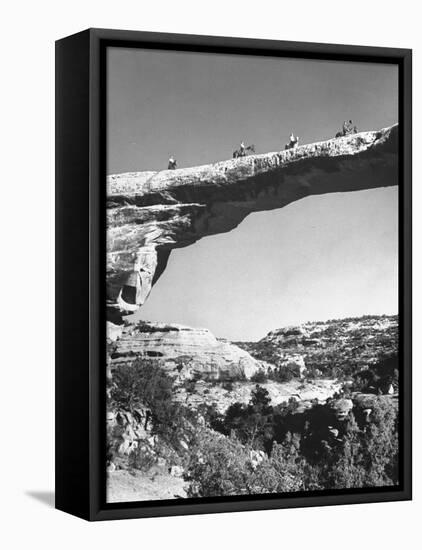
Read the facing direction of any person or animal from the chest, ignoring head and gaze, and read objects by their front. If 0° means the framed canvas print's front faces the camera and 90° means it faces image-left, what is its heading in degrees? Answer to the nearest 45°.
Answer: approximately 315°
